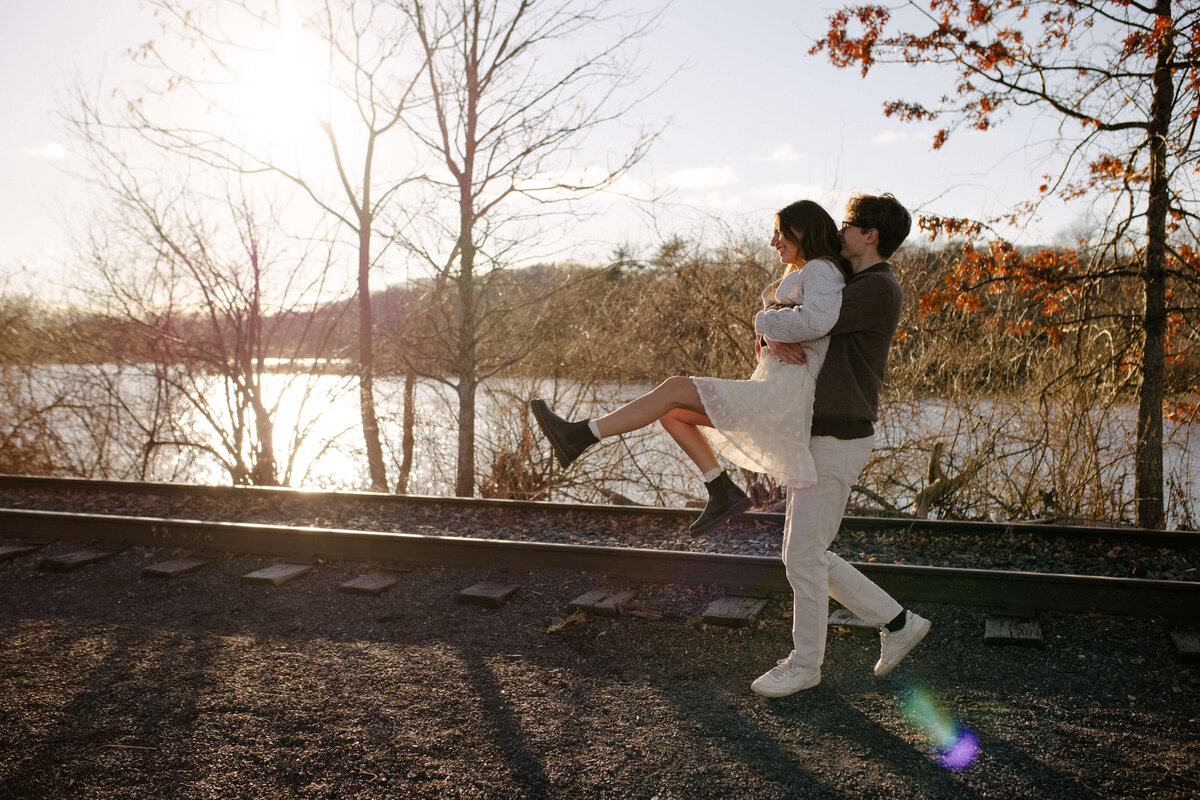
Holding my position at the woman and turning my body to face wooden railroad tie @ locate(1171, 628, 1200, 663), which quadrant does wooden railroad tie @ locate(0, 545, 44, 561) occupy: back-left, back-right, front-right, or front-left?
back-left

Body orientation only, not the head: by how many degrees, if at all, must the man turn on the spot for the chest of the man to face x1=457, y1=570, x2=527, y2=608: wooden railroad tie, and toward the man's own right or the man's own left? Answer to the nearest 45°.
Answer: approximately 45° to the man's own right

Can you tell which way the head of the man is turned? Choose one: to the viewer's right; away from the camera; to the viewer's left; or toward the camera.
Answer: to the viewer's left

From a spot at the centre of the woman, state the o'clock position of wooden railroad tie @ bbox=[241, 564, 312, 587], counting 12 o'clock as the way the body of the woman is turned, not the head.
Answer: The wooden railroad tie is roughly at 1 o'clock from the woman.

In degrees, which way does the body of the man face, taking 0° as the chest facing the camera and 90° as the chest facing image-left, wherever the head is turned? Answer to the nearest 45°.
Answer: approximately 90°

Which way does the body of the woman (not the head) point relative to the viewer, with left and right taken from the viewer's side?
facing to the left of the viewer

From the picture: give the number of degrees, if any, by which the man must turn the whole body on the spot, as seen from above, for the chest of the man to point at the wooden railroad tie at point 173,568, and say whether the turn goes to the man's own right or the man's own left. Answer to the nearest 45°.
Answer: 0° — they already face it

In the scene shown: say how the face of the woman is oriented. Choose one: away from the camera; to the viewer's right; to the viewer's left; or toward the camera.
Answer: to the viewer's left

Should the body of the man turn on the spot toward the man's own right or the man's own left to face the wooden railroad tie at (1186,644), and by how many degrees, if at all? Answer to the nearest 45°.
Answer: approximately 135° to the man's own right

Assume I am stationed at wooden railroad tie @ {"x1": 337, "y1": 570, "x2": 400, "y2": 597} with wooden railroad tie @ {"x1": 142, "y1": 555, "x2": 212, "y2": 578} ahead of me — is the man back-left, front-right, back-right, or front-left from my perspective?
back-left

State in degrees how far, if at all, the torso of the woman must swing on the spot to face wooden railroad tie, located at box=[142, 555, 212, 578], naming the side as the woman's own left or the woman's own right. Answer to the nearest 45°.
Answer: approximately 45° to the woman's own right
